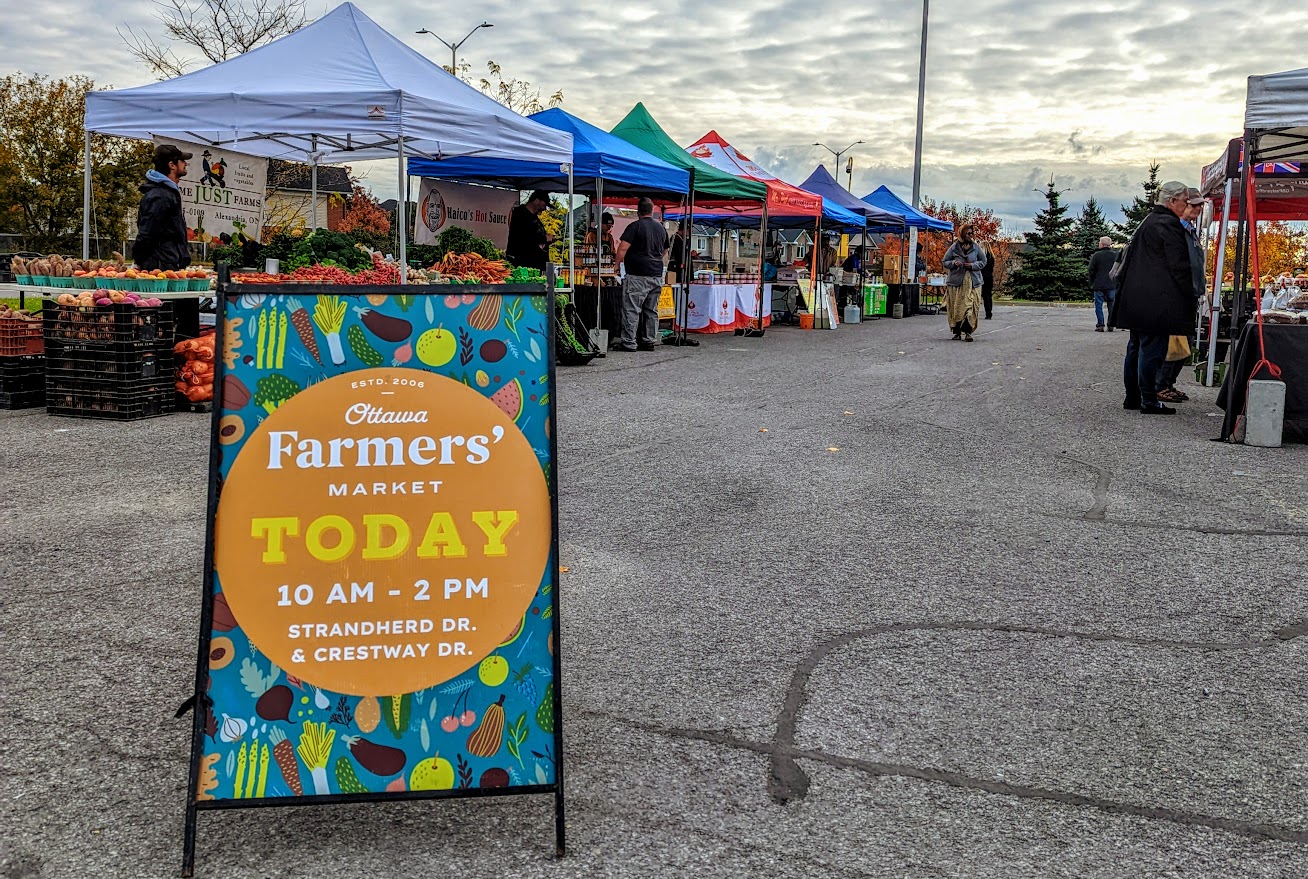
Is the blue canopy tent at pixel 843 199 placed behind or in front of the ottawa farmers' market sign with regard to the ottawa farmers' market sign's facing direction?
behind

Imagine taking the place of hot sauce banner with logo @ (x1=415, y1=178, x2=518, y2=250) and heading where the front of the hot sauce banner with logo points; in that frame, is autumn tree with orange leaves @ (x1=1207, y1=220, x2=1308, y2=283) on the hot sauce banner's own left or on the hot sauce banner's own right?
on the hot sauce banner's own left

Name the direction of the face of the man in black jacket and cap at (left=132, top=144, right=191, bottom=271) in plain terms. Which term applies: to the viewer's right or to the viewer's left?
to the viewer's right

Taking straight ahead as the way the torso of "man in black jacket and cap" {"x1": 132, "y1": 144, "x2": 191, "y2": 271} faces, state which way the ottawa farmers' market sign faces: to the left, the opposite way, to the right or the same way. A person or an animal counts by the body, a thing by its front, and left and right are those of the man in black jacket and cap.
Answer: to the right

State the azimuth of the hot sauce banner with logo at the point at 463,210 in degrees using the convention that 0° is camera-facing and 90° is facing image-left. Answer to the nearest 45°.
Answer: approximately 315°

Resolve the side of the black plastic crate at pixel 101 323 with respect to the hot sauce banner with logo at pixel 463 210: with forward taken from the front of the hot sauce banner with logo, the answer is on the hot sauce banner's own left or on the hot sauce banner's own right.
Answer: on the hot sauce banner's own right

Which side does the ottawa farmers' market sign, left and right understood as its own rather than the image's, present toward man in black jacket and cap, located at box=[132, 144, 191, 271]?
back

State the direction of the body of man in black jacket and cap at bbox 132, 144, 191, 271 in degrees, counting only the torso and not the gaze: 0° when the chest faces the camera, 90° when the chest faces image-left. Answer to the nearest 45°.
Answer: approximately 270°

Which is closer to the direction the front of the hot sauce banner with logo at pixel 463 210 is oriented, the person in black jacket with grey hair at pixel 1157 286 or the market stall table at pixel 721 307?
the person in black jacket with grey hair

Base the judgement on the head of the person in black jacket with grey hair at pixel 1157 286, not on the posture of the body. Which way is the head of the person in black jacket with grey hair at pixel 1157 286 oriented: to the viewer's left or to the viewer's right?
to the viewer's right

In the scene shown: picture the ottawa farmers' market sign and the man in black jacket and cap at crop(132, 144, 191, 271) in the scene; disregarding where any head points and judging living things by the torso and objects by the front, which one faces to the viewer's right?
the man in black jacket and cap
